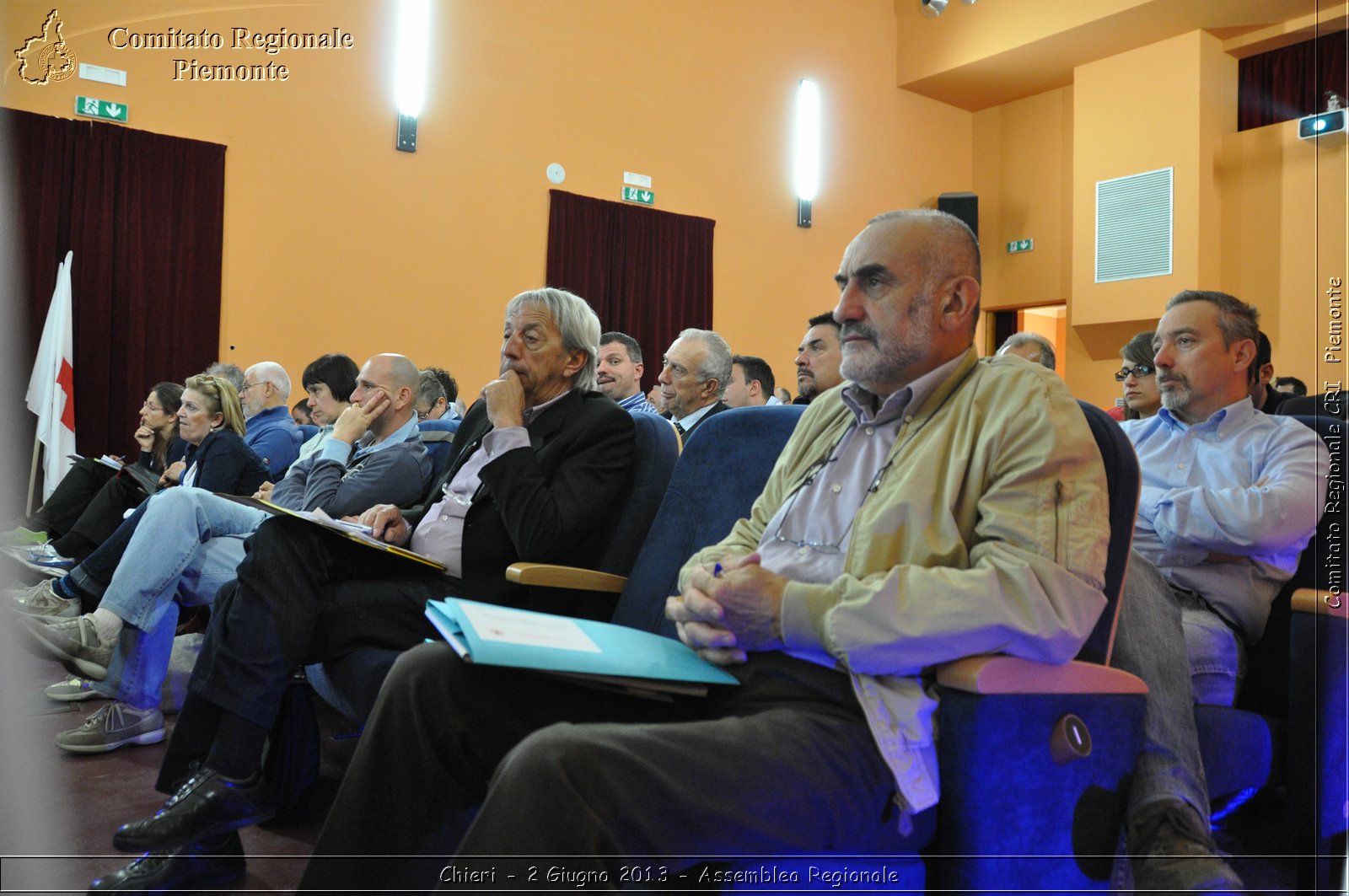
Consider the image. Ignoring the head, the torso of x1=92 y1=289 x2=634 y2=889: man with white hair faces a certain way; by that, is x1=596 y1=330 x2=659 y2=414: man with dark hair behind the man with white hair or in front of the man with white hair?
behind

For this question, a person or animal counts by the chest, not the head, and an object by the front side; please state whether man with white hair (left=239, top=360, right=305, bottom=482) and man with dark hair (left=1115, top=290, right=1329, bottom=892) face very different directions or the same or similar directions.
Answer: same or similar directions

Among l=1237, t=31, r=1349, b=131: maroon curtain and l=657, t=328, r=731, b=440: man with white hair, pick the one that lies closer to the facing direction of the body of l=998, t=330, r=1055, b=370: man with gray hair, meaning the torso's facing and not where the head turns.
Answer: the man with white hair

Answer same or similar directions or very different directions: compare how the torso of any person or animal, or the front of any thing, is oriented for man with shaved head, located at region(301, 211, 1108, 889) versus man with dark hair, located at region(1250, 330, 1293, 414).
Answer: same or similar directions

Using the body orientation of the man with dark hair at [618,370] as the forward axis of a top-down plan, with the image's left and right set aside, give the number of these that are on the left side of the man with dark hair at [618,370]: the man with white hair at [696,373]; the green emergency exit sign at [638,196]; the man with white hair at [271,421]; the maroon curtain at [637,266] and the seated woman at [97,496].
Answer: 1

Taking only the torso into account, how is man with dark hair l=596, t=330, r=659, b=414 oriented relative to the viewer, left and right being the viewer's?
facing the viewer and to the left of the viewer

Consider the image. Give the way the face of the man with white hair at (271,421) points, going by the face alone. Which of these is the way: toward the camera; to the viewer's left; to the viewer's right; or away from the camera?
to the viewer's left

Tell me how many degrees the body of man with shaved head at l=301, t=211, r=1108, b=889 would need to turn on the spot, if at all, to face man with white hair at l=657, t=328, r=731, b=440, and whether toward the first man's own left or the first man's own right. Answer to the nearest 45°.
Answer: approximately 135° to the first man's own right

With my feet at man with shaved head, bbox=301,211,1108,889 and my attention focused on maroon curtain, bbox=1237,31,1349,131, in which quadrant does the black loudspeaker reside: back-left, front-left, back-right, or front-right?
front-left

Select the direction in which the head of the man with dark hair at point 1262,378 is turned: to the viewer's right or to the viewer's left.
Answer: to the viewer's left

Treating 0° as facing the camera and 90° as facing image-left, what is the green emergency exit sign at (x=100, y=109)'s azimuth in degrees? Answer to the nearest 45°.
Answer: approximately 315°

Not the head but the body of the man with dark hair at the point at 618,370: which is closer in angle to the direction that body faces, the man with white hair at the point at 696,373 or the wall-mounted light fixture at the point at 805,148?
the man with white hair

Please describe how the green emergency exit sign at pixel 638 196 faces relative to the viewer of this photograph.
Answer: facing the viewer and to the right of the viewer

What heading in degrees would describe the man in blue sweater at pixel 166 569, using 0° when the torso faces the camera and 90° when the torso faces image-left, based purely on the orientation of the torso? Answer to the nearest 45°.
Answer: approximately 90°

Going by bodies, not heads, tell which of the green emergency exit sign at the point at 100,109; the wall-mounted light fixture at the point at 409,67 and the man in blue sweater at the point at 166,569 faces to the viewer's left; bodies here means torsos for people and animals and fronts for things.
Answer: the man in blue sweater

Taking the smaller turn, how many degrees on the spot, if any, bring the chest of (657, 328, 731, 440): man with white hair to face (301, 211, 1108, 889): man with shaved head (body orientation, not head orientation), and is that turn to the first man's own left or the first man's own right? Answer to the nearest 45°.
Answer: approximately 45° to the first man's own left

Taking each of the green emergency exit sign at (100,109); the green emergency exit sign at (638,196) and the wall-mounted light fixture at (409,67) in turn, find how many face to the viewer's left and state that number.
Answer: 0
